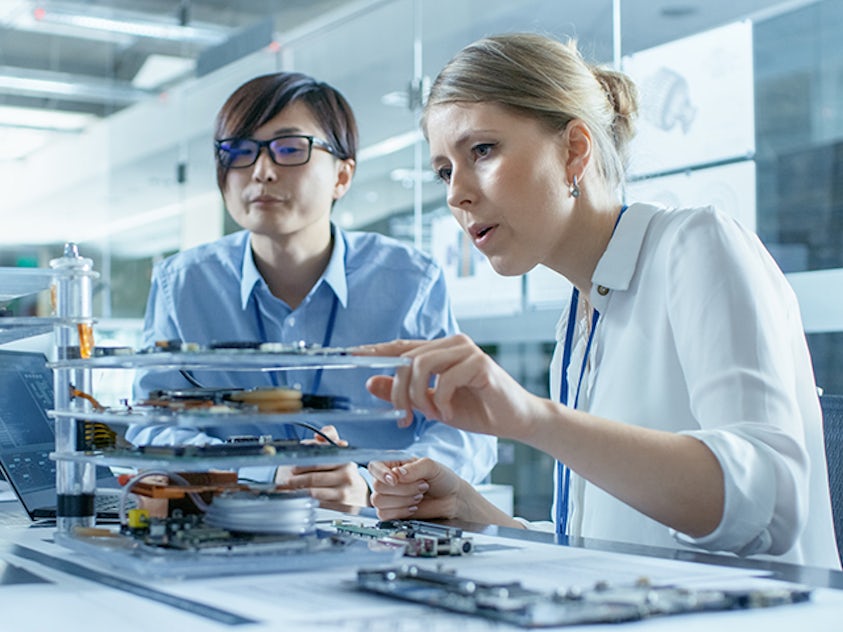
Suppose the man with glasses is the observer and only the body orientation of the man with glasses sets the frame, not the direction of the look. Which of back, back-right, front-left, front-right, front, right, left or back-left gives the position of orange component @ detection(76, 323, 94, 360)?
front

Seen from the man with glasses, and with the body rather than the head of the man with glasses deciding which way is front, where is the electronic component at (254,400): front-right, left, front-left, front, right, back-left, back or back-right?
front

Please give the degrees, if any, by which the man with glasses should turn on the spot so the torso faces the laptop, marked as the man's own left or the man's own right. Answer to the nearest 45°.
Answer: approximately 45° to the man's own right

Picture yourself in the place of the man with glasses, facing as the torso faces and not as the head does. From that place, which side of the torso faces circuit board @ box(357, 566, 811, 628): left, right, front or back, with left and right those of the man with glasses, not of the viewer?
front

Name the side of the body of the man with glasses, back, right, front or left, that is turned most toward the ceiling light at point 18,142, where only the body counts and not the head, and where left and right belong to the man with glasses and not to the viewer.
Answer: back

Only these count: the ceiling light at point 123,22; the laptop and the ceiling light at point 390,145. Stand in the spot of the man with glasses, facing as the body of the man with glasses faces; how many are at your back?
2

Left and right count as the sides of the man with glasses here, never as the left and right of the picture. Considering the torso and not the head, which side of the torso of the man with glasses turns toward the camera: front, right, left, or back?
front

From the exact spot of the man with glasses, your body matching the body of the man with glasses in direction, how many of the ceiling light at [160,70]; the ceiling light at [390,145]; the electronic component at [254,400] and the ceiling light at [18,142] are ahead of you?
1

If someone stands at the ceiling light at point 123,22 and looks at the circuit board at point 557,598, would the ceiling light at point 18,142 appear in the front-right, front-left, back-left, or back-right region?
back-right

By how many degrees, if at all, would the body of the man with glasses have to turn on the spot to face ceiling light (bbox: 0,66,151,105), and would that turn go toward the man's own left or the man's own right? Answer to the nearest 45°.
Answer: approximately 180°

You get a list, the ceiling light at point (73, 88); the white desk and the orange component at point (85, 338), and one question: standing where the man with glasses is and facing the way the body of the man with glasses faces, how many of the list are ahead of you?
2

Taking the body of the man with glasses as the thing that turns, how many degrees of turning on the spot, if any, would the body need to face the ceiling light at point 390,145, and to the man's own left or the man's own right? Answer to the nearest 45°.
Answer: approximately 180°
